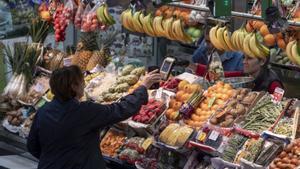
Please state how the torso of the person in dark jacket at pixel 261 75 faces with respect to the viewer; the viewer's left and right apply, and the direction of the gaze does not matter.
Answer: facing to the left of the viewer

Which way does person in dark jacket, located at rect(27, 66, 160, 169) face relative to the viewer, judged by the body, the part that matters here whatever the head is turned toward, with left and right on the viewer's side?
facing away from the viewer and to the right of the viewer

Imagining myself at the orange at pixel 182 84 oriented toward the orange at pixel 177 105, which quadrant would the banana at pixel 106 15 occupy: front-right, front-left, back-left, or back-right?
back-right

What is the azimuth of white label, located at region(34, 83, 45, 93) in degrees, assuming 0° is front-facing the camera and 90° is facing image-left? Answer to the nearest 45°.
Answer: approximately 0°
